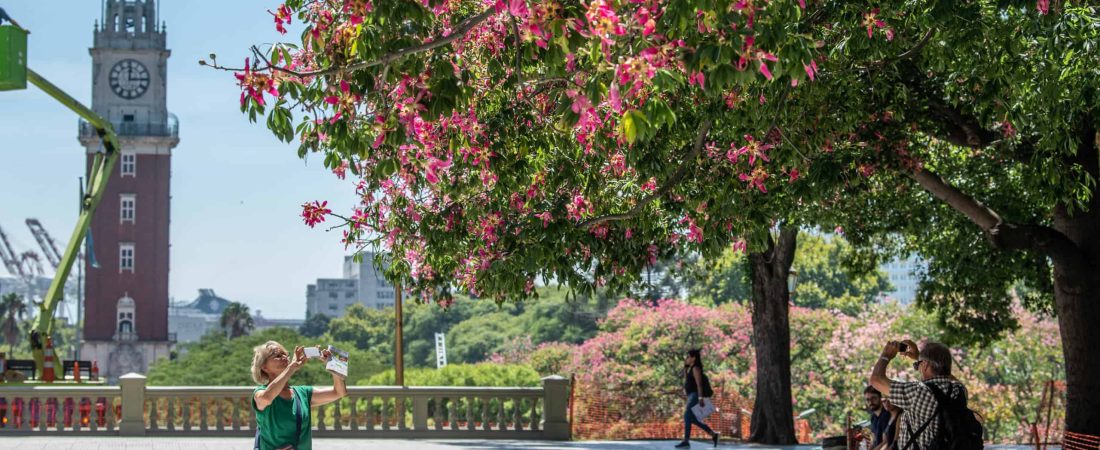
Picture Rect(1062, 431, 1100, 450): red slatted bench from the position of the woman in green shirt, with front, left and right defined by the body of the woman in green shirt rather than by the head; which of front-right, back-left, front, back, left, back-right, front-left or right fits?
left

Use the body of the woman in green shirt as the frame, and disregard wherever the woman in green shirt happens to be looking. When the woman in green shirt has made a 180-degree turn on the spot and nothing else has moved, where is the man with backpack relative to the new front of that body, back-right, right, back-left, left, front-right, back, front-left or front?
back-right

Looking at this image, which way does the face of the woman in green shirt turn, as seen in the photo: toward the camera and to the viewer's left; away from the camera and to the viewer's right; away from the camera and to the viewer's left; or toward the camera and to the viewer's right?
toward the camera and to the viewer's right

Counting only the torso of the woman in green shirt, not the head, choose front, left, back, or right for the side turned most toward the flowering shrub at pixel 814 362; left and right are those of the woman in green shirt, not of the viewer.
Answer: left

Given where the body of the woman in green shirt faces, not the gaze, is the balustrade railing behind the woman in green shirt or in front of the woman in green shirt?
behind

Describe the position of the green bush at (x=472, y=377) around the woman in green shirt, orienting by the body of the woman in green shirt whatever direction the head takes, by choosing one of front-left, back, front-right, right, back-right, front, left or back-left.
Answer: back-left

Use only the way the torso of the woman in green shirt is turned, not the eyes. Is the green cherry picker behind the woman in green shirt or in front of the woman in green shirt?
behind

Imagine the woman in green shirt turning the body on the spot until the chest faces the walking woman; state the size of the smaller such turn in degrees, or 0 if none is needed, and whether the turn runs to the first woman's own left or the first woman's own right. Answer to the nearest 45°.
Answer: approximately 90° to the first woman's own left

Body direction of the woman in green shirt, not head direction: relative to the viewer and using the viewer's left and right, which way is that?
facing the viewer and to the right of the viewer
